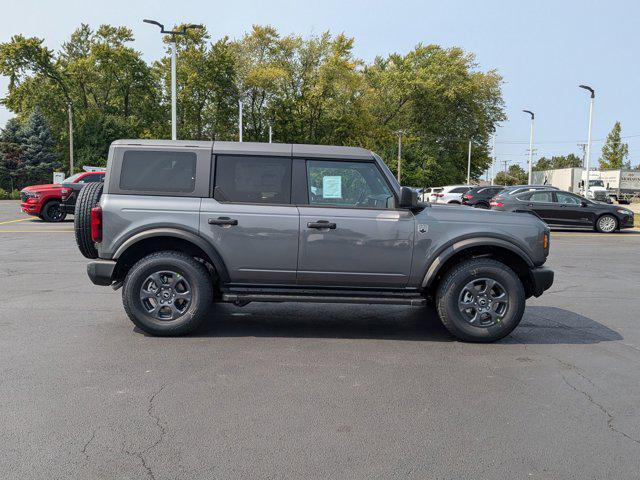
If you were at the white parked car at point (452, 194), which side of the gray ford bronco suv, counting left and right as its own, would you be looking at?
left

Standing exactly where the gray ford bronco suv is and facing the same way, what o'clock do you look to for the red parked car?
The red parked car is roughly at 8 o'clock from the gray ford bronco suv.

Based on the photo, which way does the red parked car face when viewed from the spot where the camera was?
facing the viewer and to the left of the viewer

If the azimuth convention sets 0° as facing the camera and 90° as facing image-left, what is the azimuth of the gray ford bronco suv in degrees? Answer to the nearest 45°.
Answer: approximately 270°

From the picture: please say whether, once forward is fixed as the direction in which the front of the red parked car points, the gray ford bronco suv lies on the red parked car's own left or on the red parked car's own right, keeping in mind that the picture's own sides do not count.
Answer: on the red parked car's own left

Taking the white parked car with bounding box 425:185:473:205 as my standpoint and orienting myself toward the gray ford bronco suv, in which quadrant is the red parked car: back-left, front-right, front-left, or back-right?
front-right

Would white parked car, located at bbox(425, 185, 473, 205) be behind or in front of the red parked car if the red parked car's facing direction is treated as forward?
behind

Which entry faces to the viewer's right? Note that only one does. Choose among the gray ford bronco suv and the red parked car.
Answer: the gray ford bronco suv

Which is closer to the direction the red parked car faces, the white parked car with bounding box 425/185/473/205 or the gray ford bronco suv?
the gray ford bronco suv
